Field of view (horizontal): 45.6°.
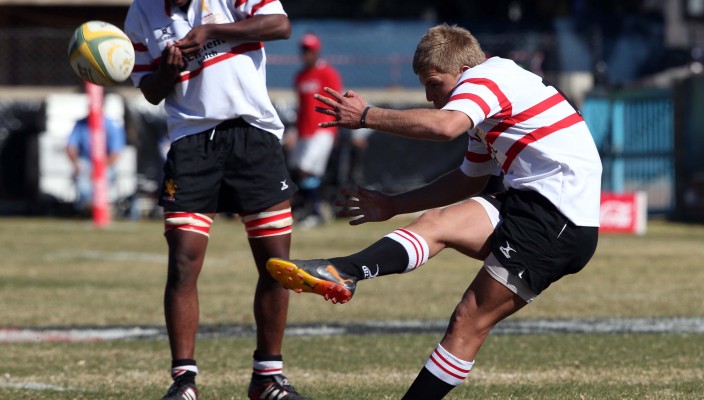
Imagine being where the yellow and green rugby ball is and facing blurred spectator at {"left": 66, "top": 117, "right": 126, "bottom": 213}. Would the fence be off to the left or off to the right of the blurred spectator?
right

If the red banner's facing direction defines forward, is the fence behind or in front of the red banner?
behind

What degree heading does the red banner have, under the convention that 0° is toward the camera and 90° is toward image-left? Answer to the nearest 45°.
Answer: approximately 0°

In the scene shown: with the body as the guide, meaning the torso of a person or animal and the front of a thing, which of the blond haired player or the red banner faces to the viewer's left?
the blond haired player

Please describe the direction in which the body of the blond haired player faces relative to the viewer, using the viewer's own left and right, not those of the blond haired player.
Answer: facing to the left of the viewer

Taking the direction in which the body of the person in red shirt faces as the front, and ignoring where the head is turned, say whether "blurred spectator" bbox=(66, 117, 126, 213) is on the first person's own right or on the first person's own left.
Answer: on the first person's own right

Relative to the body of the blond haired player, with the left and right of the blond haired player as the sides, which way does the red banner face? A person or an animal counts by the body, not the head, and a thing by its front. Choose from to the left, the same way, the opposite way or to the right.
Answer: to the left

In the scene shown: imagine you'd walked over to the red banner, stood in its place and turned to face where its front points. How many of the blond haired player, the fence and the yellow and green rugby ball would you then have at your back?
1

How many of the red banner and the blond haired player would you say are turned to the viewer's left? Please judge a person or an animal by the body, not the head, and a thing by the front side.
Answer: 1

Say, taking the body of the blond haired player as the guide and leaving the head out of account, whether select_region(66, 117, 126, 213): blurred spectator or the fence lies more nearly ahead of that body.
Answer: the blurred spectator

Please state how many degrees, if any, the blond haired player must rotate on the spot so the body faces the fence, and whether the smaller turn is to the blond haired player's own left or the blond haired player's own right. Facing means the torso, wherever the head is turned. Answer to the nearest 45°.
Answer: approximately 90° to the blond haired player's own right
